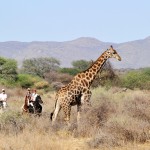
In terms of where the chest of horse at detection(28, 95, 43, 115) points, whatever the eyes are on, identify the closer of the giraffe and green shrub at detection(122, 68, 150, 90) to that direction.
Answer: the giraffe

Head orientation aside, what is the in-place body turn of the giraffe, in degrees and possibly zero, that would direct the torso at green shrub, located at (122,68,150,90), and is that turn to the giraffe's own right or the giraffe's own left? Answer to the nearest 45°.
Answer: approximately 90° to the giraffe's own left

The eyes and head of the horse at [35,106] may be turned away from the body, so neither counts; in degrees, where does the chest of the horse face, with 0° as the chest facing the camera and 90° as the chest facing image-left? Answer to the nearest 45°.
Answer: approximately 315°

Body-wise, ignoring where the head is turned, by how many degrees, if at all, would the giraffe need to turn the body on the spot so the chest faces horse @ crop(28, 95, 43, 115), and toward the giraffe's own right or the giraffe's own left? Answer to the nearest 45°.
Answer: approximately 135° to the giraffe's own left

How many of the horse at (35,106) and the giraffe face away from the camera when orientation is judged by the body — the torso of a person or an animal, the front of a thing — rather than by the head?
0

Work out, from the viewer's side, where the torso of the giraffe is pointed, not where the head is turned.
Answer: to the viewer's right

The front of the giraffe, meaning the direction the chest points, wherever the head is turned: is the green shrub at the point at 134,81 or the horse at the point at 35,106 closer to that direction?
the green shrub

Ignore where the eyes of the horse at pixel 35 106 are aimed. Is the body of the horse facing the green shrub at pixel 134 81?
no

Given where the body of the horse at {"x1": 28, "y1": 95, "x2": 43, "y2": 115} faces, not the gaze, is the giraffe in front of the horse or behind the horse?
in front
